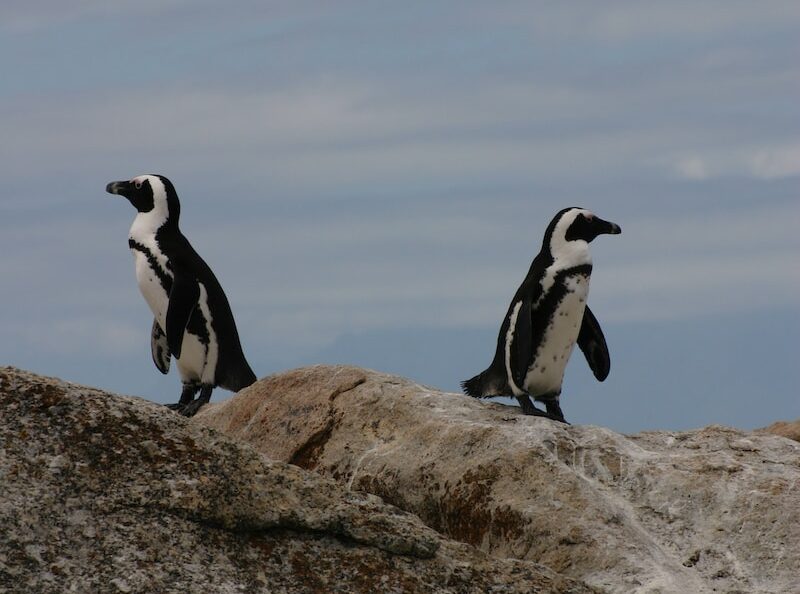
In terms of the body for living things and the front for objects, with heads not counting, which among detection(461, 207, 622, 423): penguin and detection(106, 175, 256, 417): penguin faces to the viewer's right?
detection(461, 207, 622, 423): penguin

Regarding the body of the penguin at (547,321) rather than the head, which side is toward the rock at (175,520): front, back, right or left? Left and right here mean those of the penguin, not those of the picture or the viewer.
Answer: right

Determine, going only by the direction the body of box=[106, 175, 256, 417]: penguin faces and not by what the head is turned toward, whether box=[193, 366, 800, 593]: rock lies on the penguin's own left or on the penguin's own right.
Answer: on the penguin's own left

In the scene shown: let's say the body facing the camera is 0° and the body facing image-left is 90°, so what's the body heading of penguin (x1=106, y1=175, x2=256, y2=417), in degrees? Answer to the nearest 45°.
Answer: approximately 90°

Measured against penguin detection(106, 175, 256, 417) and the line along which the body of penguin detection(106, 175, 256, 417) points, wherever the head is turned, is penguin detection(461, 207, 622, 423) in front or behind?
behind

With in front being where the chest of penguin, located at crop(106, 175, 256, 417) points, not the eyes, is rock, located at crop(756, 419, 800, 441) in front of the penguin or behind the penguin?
behind

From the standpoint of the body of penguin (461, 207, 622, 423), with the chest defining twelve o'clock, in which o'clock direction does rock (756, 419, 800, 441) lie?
The rock is roughly at 10 o'clock from the penguin.

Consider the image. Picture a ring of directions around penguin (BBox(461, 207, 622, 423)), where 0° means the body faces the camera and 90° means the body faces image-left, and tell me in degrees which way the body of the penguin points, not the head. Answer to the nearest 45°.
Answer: approximately 270°
